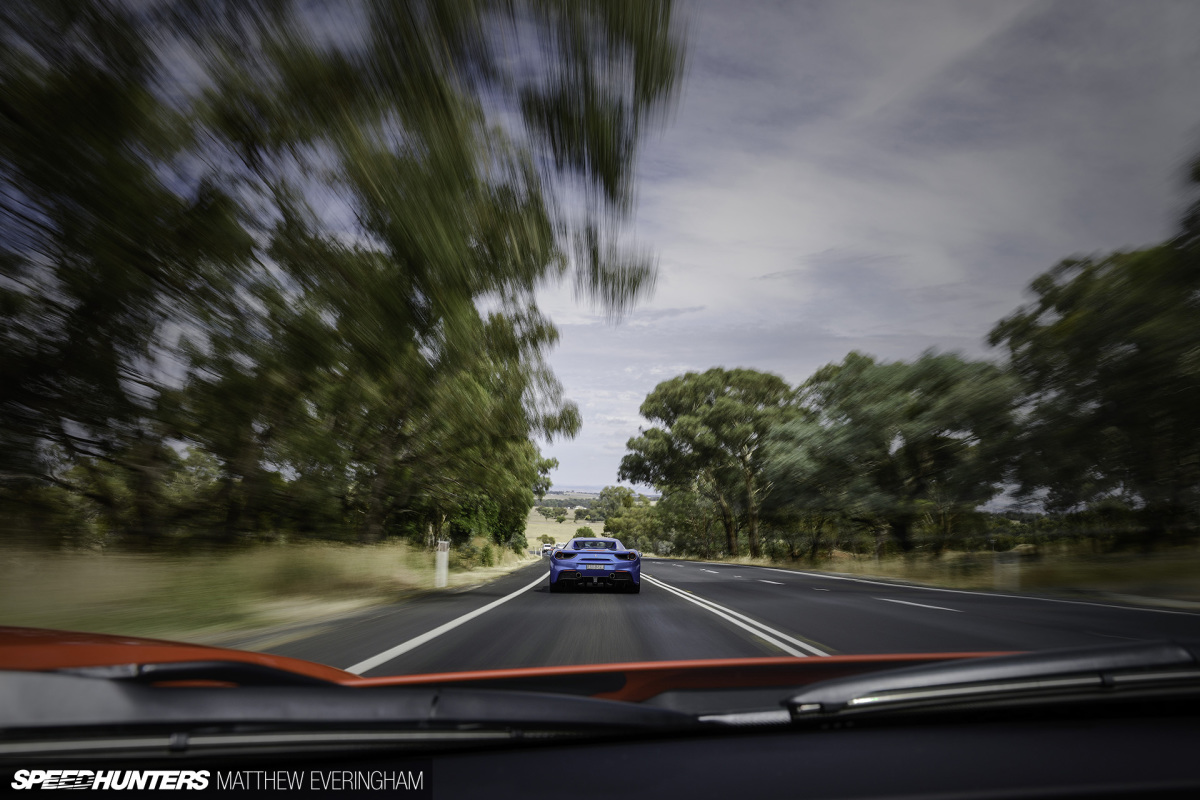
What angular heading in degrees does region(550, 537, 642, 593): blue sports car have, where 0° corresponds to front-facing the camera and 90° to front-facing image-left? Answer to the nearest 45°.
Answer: approximately 180°

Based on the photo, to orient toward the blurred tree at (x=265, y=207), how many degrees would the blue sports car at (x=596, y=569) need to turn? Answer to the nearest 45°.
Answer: approximately 180°

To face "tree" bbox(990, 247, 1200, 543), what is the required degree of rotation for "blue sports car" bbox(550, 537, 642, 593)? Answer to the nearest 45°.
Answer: approximately 90° to its right

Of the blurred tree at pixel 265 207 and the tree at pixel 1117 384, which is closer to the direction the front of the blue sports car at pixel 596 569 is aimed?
the tree

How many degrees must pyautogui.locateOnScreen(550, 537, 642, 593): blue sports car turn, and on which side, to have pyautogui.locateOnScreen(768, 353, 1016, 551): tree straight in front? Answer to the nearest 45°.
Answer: approximately 45° to its right

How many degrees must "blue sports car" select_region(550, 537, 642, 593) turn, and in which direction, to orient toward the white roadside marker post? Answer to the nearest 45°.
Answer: approximately 45° to its left
